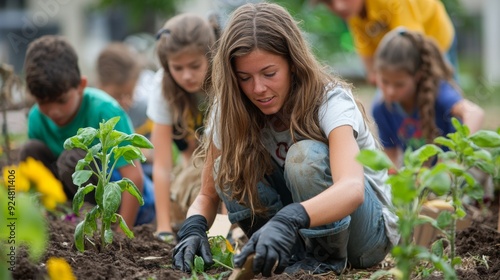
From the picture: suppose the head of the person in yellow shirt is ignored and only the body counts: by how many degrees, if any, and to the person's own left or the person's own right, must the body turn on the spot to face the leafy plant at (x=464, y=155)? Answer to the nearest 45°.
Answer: approximately 45° to the person's own left

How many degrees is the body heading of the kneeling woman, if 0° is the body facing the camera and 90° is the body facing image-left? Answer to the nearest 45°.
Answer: approximately 45°

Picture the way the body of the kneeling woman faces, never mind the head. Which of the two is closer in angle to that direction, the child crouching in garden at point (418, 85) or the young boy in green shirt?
the young boy in green shirt

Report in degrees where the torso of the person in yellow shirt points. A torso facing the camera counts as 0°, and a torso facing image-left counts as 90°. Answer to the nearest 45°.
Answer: approximately 45°

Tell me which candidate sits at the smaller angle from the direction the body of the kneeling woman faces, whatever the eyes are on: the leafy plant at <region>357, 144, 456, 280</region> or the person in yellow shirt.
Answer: the leafy plant

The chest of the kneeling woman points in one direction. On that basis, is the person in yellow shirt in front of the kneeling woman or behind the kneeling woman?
behind
